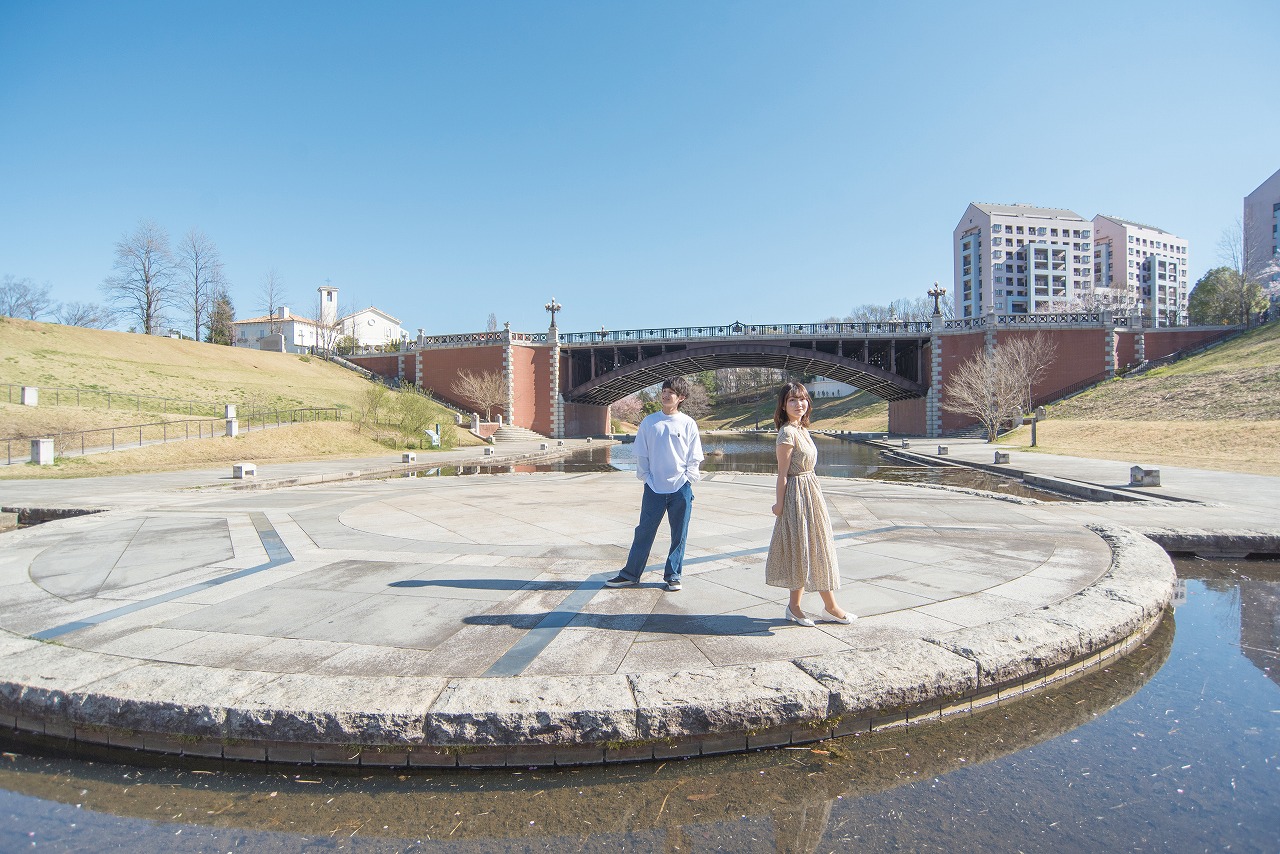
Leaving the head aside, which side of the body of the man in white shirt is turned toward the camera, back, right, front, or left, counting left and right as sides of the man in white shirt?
front

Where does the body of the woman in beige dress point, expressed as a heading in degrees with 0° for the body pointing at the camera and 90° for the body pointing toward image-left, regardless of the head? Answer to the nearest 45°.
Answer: approximately 315°

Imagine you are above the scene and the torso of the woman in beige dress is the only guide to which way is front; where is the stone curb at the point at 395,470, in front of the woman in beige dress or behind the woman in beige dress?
behind

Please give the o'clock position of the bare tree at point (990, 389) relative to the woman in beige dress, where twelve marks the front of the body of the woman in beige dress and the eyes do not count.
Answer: The bare tree is roughly at 8 o'clock from the woman in beige dress.

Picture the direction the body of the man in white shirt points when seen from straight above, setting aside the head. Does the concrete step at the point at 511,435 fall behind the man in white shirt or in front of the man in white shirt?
behind

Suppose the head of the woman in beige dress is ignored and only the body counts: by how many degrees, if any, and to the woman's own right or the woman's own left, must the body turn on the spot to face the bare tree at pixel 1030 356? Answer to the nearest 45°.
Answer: approximately 135° to the woman's own left

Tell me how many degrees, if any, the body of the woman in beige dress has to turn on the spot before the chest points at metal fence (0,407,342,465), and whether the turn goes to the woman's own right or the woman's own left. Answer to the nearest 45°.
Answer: approximately 180°

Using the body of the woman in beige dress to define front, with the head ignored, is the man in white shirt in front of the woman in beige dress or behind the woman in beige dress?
behind

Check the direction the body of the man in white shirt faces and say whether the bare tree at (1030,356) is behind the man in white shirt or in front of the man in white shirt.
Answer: behind

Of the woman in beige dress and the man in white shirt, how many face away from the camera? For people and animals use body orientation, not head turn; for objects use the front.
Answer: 0
